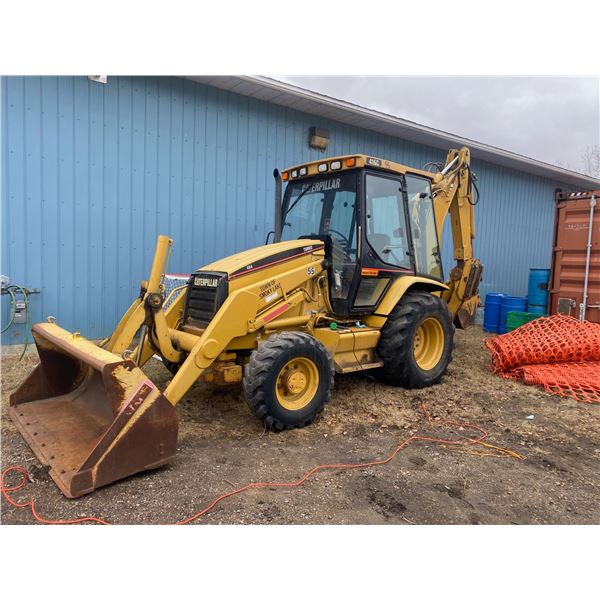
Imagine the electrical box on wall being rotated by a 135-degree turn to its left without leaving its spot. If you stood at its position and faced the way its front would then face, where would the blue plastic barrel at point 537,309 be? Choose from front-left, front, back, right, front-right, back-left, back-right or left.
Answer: front-right

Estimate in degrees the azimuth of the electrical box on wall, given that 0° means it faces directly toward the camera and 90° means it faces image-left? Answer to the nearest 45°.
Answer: approximately 0°

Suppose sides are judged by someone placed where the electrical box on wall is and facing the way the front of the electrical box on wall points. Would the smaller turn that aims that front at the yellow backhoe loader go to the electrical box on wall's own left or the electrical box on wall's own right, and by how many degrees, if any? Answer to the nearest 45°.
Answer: approximately 45° to the electrical box on wall's own left

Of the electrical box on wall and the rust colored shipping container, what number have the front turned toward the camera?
2

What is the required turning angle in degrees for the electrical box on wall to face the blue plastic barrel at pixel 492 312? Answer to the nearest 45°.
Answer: approximately 90° to its left

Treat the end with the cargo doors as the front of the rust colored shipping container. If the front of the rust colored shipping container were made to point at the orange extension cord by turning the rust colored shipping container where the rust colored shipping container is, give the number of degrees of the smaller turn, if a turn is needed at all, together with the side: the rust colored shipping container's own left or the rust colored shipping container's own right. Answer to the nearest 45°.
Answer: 0° — it already faces it

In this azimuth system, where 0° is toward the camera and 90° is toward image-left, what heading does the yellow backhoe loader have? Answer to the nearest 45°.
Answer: approximately 45°

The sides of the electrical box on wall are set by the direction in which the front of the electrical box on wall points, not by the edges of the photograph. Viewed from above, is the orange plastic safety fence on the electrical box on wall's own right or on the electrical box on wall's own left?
on the electrical box on wall's own left

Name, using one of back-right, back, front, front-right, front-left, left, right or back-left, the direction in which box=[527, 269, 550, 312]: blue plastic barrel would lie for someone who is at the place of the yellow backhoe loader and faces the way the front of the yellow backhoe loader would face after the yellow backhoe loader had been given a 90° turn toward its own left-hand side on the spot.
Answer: left
